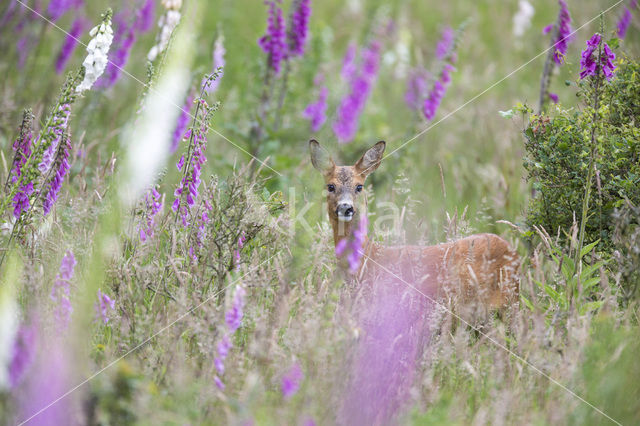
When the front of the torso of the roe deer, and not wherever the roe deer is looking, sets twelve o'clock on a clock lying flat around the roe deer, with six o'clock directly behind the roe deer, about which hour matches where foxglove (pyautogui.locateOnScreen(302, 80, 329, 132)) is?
The foxglove is roughly at 3 o'clock from the roe deer.

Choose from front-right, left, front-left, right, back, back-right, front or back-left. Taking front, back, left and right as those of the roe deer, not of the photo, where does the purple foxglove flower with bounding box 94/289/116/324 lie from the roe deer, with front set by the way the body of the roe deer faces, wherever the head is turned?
front-left

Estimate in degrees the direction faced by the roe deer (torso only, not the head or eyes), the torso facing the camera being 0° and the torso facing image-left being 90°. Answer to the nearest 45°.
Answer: approximately 90°

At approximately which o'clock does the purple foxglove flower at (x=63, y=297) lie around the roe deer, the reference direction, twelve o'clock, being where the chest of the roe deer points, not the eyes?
The purple foxglove flower is roughly at 10 o'clock from the roe deer.

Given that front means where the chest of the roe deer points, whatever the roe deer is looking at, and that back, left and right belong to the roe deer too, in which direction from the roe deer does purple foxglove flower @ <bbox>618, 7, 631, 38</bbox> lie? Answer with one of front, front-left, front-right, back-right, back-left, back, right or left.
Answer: back-right

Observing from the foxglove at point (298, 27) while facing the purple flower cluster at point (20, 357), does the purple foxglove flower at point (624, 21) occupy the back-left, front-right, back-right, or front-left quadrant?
back-left

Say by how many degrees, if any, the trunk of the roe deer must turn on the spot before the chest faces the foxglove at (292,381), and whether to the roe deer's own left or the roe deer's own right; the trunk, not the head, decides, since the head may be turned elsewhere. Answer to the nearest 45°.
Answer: approximately 90° to the roe deer's own left

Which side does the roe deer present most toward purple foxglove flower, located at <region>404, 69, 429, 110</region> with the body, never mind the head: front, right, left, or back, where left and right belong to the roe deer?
right
